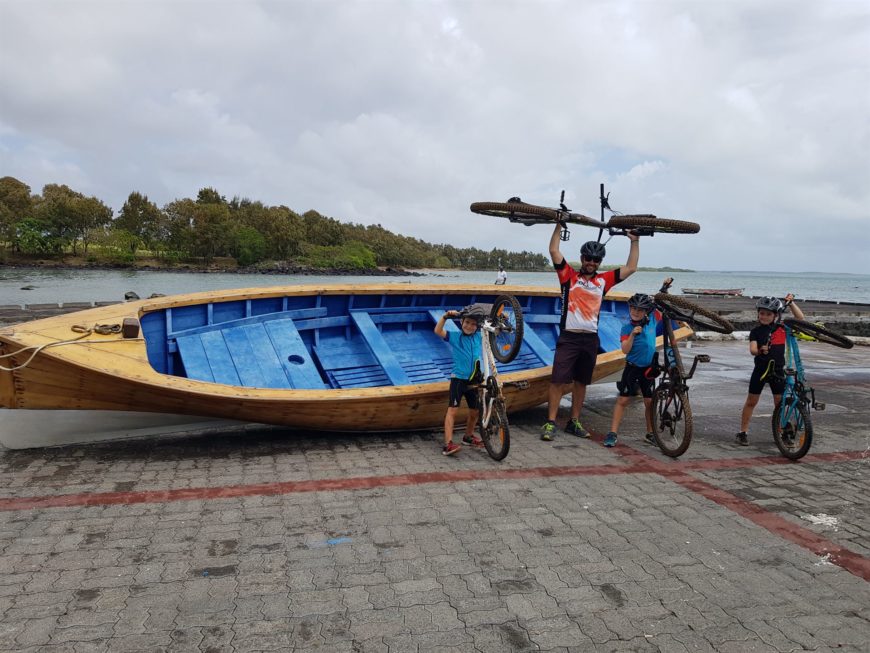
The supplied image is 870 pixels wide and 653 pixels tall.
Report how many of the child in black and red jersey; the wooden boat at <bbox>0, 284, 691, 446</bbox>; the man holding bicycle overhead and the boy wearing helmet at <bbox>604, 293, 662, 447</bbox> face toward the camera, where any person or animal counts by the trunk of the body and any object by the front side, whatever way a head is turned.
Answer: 3

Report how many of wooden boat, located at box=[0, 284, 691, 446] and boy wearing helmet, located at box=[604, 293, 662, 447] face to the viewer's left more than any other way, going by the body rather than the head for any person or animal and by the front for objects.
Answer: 1

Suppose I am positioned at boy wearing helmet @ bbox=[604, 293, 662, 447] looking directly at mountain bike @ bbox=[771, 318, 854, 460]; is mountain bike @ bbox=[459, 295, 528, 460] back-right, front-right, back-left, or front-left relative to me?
back-right

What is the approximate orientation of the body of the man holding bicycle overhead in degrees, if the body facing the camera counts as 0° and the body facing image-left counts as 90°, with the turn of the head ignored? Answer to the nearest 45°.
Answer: approximately 0°

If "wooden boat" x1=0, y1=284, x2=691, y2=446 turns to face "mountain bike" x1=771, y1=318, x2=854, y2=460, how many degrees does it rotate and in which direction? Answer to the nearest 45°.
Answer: approximately 180°

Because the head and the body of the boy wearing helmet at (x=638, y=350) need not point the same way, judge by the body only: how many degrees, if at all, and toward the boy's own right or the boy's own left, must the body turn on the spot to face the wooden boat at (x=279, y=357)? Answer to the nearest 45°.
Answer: approximately 90° to the boy's own right

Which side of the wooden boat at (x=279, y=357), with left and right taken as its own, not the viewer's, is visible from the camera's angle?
left

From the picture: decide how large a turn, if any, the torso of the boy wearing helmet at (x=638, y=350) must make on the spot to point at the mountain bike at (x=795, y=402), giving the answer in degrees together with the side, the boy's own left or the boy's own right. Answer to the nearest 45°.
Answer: approximately 90° to the boy's own left

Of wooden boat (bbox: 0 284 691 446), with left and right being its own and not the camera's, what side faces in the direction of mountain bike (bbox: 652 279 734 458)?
back

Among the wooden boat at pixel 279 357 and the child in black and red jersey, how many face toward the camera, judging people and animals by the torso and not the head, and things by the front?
1

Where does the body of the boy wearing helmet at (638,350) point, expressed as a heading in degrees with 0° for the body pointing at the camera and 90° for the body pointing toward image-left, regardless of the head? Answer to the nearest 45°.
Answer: approximately 0°

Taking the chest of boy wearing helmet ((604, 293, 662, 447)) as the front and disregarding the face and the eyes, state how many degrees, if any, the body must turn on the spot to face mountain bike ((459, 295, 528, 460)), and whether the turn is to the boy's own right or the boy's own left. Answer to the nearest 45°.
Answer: approximately 45° to the boy's own right
